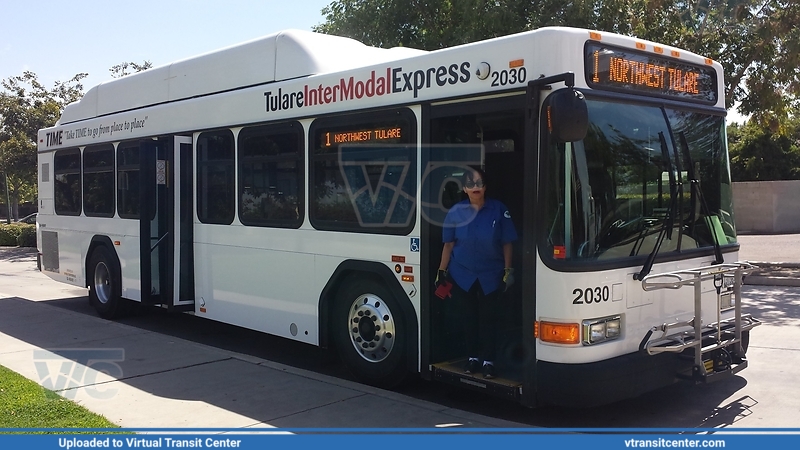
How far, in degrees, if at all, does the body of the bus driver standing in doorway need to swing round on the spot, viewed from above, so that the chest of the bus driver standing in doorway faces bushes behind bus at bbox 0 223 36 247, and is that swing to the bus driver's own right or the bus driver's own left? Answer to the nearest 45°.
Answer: approximately 135° to the bus driver's own right

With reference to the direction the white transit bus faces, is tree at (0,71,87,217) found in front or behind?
behind

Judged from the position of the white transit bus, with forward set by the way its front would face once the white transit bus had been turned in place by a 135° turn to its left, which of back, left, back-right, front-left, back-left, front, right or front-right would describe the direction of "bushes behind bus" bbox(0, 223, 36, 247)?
front-left

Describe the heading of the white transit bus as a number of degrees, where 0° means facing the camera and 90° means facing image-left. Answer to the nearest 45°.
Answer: approximately 315°

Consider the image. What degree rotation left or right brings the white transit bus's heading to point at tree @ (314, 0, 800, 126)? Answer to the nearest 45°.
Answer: approximately 90° to its left

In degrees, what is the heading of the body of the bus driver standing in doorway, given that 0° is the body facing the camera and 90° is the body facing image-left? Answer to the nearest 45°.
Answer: approximately 0°
